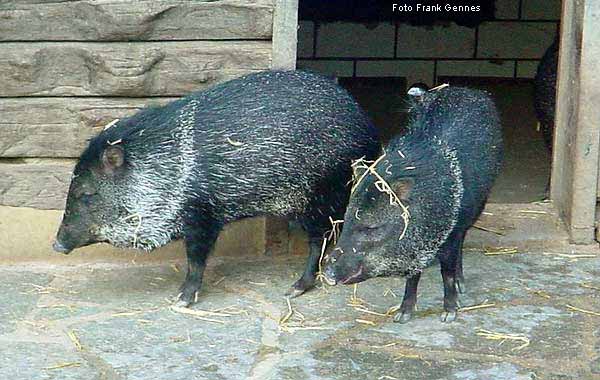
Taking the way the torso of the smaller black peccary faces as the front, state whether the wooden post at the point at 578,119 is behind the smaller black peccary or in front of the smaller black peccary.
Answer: behind

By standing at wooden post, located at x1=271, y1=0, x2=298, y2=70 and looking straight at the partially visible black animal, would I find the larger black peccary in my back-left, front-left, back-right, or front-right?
back-right

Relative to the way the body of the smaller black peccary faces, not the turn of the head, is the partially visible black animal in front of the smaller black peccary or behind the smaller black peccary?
behind

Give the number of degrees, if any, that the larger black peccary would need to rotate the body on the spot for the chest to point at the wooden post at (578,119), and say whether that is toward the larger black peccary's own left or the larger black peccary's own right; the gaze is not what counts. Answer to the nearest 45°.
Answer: approximately 180°

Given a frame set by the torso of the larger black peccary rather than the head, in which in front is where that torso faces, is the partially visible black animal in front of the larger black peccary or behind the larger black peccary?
behind

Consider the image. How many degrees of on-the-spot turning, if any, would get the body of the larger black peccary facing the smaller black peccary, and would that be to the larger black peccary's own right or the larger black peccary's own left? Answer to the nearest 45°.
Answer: approximately 135° to the larger black peccary's own left

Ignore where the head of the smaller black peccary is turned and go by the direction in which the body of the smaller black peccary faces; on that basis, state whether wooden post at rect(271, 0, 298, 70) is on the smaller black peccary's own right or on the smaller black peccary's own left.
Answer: on the smaller black peccary's own right

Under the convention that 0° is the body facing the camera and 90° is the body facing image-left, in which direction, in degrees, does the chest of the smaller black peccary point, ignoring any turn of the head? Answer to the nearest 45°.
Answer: approximately 45°

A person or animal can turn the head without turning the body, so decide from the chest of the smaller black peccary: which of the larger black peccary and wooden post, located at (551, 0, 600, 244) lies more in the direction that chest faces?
the larger black peccary

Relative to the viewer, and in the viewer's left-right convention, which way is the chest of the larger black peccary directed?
facing to the left of the viewer
